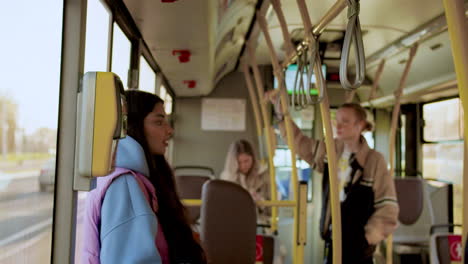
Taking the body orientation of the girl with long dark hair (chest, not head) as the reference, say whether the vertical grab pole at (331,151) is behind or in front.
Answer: in front

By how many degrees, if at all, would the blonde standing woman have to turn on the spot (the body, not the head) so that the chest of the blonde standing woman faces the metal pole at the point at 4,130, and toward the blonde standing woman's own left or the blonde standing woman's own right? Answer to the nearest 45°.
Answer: approximately 90° to the blonde standing woman's own right

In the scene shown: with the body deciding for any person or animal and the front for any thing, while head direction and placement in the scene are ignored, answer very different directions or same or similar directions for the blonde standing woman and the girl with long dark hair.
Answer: very different directions

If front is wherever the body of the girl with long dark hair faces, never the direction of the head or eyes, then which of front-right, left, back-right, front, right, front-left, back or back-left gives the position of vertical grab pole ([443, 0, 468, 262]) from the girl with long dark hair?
front-right

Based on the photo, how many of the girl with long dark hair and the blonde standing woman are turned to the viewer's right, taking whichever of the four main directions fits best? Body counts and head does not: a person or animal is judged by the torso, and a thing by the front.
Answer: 1

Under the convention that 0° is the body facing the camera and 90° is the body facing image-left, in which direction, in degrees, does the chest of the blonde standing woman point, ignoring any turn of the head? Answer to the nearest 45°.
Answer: approximately 45°

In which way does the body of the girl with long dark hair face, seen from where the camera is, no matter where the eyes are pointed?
to the viewer's right

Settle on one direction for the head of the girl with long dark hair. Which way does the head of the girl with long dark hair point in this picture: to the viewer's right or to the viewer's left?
to the viewer's right

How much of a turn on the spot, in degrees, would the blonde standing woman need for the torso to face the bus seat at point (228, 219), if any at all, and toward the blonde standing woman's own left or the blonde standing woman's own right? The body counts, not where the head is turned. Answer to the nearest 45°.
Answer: approximately 45° to the blonde standing woman's own right

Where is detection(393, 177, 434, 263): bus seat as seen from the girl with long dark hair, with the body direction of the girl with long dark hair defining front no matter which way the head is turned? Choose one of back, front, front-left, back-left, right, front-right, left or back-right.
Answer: front-left

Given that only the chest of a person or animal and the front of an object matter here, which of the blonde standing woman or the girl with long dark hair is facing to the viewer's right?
the girl with long dark hair

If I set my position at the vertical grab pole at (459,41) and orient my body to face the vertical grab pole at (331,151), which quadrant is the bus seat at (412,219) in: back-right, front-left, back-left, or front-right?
front-right
